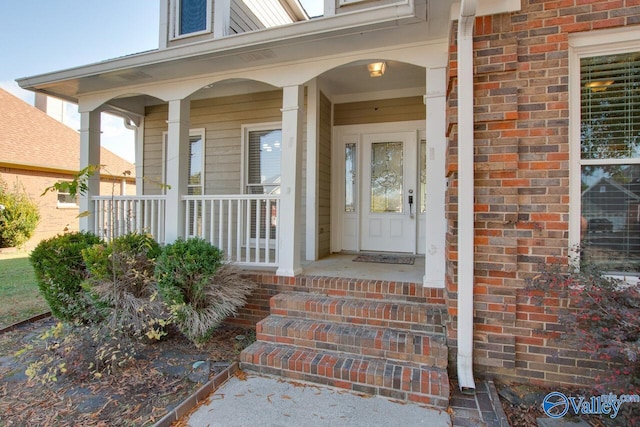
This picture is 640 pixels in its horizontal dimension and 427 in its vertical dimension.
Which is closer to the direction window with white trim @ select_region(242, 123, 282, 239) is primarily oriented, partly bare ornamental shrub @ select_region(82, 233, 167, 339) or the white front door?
the partly bare ornamental shrub

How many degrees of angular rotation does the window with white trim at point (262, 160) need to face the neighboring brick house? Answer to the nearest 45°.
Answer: approximately 135° to its right

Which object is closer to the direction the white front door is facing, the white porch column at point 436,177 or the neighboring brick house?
the white porch column

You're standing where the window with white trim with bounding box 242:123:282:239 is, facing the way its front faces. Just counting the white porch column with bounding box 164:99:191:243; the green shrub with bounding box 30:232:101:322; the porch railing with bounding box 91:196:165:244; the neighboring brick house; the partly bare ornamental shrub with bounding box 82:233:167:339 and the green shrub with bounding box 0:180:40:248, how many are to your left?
0

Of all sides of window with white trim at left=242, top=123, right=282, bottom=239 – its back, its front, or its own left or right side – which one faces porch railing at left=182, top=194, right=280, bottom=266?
front

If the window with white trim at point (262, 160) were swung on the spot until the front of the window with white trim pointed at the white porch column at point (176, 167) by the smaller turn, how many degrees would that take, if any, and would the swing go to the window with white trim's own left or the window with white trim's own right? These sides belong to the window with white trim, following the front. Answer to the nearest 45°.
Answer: approximately 45° to the window with white trim's own right

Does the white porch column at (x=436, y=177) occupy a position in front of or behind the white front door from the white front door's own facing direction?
in front

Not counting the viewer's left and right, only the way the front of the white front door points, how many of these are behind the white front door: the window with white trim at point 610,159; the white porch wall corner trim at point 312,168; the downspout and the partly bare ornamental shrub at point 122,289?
0

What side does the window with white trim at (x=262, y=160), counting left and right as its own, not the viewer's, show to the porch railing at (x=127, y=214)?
right

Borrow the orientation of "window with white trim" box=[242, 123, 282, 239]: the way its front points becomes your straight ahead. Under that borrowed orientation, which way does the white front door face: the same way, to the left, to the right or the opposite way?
the same way

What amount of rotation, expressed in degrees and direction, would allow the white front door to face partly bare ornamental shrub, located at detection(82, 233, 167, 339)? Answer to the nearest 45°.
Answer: approximately 45° to its right

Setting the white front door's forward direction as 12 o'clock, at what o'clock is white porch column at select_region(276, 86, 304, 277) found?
The white porch column is roughly at 1 o'clock from the white front door.

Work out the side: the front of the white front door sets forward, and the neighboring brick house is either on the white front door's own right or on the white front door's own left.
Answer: on the white front door's own right

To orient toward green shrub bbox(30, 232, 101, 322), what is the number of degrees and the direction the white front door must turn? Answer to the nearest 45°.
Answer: approximately 45° to its right

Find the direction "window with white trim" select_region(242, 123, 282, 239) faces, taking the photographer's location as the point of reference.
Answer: facing the viewer

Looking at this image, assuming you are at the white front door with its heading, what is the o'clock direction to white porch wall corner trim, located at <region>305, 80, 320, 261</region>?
The white porch wall corner trim is roughly at 2 o'clock from the white front door.

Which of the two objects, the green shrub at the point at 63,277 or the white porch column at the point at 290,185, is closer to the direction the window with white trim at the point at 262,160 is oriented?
the white porch column

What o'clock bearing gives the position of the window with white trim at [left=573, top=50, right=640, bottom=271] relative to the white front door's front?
The window with white trim is roughly at 11 o'clock from the white front door.

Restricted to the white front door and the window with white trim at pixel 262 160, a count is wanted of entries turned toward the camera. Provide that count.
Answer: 2

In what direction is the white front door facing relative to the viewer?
toward the camera
